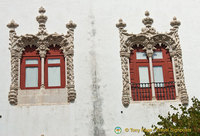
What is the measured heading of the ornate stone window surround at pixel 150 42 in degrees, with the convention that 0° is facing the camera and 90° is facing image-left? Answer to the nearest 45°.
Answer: approximately 0°
